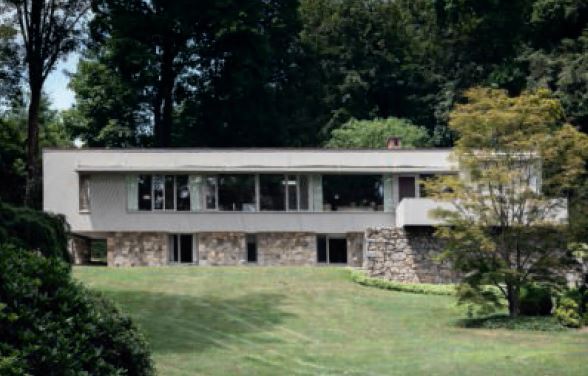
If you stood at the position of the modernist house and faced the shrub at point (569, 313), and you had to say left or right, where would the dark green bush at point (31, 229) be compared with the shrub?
right

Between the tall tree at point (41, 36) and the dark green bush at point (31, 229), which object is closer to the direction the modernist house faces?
the dark green bush

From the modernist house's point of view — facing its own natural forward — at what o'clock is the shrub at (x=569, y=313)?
The shrub is roughly at 11 o'clock from the modernist house.

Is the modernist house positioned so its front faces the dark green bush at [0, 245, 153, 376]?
yes

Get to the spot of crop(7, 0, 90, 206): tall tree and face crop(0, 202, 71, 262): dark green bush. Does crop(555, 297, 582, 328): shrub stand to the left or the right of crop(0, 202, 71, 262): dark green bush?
left

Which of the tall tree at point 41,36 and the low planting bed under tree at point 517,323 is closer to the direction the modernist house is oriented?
the low planting bed under tree

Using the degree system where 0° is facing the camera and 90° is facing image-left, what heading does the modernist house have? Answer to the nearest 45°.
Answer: approximately 0°
